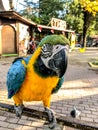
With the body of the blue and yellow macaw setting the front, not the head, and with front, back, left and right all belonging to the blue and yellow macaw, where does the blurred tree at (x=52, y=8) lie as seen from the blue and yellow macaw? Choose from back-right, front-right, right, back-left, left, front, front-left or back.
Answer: back-left

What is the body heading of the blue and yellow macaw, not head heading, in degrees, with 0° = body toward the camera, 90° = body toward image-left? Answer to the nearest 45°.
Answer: approximately 315°
